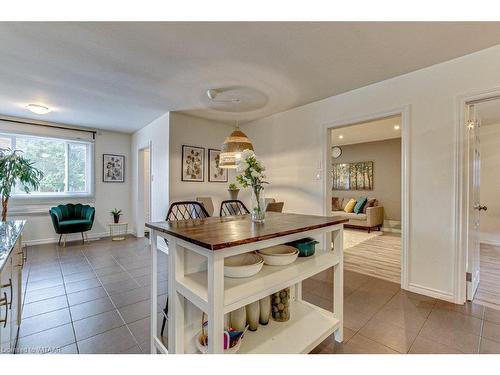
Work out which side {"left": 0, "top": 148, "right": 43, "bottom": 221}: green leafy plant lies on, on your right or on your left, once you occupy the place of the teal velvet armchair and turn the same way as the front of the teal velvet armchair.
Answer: on your right

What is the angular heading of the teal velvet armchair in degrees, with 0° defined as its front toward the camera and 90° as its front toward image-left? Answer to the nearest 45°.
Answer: approximately 315°

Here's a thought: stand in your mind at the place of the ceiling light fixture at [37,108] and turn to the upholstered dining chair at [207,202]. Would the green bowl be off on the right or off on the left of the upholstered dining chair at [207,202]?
right
